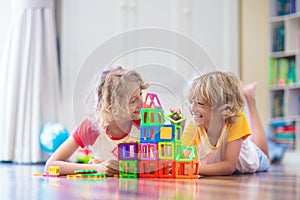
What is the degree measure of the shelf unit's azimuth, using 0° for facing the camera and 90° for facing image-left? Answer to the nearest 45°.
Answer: approximately 45°

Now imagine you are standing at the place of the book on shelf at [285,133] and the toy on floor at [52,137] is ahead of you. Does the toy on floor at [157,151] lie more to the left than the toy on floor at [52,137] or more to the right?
left
